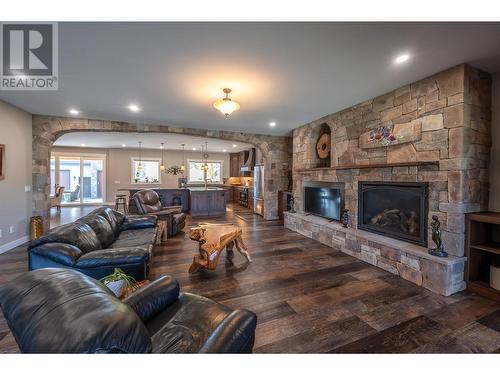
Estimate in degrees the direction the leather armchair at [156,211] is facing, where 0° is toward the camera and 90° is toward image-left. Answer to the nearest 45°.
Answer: approximately 315°

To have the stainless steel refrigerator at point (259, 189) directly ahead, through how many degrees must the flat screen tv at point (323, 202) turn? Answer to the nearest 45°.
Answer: approximately 90° to its right

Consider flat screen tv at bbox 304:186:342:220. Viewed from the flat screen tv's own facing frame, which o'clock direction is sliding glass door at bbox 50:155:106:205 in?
The sliding glass door is roughly at 2 o'clock from the flat screen tv.

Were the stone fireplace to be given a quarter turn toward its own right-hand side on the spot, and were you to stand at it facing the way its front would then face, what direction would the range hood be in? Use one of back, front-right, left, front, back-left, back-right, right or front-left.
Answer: front

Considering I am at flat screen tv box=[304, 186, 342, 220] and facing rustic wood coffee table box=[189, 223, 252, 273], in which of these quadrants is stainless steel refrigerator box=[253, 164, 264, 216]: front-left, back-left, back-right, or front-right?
back-right

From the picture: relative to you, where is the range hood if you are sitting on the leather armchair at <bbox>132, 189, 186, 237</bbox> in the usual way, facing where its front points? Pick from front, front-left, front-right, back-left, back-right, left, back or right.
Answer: left

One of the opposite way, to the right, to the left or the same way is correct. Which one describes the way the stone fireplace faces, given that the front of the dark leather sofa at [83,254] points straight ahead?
the opposite way

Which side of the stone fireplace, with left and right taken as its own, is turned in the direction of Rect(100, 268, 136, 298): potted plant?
front

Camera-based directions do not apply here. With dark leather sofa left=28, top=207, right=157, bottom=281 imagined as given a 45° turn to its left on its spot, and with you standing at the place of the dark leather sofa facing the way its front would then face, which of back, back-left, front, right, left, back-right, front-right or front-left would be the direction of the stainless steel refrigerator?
front

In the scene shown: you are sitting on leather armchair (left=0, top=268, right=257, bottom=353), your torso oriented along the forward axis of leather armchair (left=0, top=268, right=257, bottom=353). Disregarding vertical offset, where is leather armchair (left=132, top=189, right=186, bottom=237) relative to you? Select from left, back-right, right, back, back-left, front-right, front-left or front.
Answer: front-left

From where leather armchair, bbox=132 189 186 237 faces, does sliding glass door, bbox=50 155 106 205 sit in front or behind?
behind

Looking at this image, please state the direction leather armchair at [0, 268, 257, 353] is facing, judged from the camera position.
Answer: facing away from the viewer and to the right of the viewer

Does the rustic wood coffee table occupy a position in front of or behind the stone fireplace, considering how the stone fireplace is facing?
in front

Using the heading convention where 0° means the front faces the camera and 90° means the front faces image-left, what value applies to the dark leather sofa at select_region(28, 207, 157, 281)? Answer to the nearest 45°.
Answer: approximately 270°

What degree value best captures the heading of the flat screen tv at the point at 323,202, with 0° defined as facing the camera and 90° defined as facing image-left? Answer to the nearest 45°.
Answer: approximately 45°

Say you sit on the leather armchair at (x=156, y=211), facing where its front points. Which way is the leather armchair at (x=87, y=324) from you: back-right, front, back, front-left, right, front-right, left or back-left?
front-right

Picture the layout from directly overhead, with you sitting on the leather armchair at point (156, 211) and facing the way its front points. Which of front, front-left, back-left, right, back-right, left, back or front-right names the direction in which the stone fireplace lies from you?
front

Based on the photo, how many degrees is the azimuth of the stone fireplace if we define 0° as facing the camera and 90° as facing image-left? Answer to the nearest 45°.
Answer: approximately 45°
